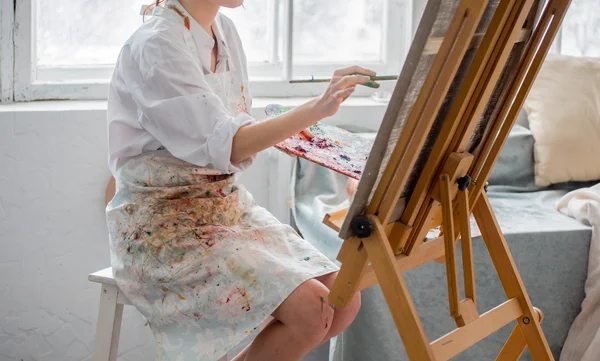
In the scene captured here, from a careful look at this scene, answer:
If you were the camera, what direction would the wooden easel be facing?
facing away from the viewer and to the left of the viewer

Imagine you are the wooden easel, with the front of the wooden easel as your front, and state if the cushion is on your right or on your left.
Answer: on your right

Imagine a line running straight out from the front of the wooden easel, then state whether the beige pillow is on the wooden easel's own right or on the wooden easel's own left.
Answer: on the wooden easel's own right

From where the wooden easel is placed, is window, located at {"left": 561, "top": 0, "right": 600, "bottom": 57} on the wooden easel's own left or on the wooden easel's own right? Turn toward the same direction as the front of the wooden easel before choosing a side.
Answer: on the wooden easel's own right
